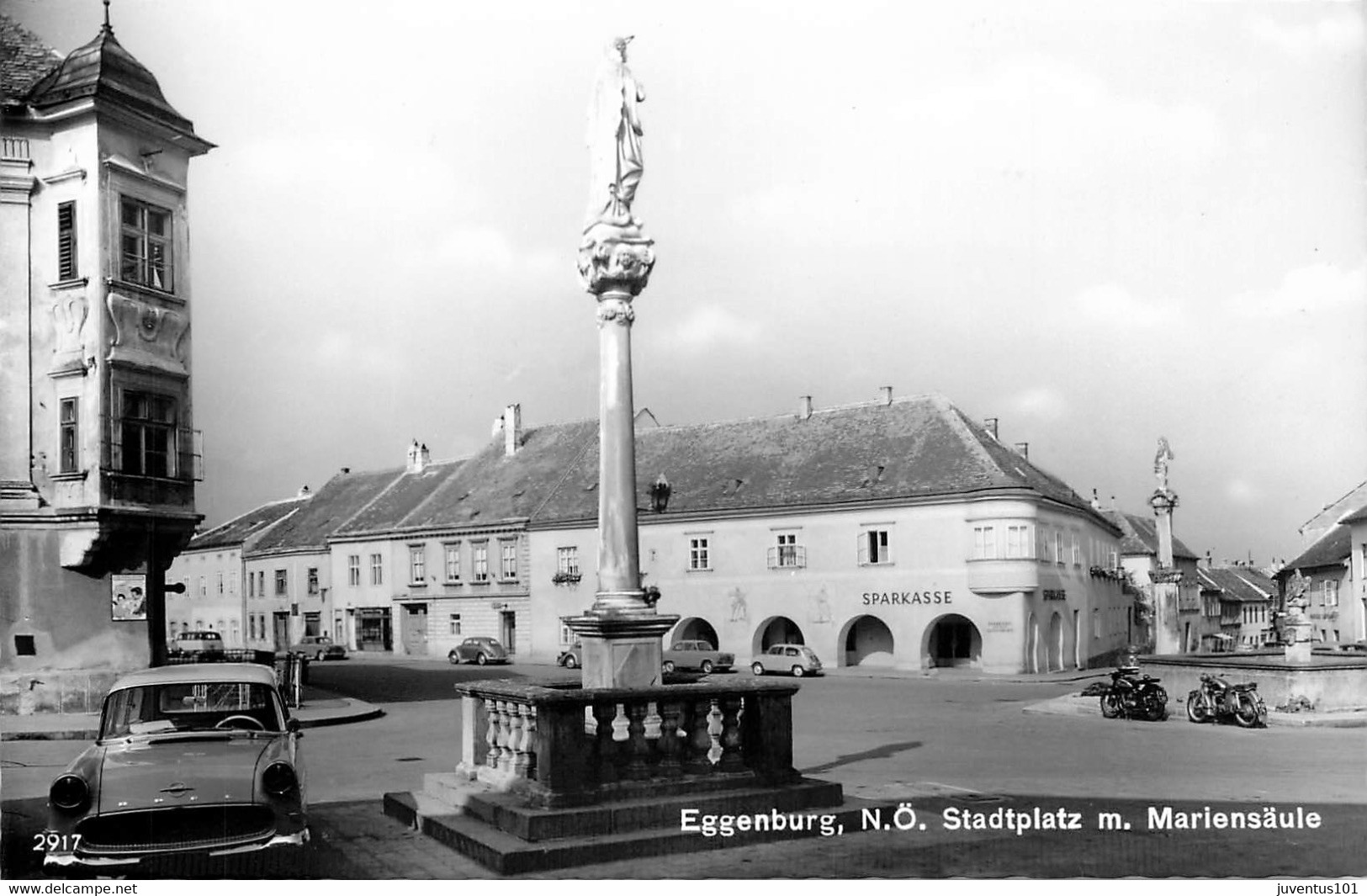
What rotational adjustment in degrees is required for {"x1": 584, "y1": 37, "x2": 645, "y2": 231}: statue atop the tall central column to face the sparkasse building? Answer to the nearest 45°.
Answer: approximately 135° to its left

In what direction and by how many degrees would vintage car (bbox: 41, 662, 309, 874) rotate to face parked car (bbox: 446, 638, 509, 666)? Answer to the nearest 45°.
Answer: approximately 180°

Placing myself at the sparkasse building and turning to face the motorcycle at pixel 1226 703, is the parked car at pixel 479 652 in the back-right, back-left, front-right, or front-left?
back-right

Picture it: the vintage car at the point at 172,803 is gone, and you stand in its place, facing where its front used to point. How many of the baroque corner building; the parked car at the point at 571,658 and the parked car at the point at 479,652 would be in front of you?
0

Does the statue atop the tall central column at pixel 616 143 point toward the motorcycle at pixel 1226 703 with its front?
no

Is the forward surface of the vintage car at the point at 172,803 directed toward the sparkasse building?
no

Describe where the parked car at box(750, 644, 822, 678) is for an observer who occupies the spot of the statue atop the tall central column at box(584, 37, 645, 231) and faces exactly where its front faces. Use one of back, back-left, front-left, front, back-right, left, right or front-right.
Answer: back-left

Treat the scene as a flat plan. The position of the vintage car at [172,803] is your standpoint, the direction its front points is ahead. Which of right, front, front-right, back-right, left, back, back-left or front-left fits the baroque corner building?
back

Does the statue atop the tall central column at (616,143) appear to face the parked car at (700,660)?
no

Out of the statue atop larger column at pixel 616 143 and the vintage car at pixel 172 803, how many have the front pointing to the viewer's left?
0

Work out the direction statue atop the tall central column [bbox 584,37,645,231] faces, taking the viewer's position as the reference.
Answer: facing the viewer and to the right of the viewer

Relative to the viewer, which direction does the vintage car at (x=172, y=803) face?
toward the camera

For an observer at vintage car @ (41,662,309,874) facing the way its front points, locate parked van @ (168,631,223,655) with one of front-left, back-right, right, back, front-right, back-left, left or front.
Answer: back
